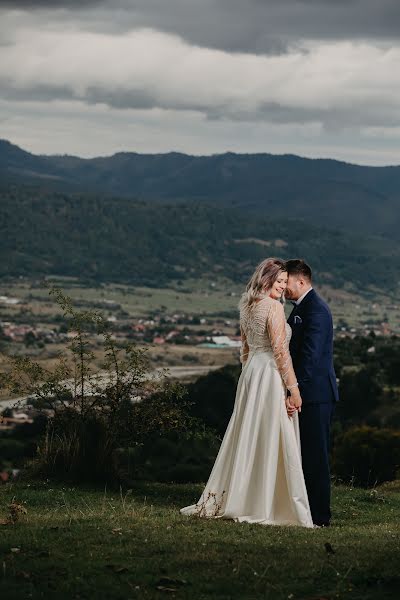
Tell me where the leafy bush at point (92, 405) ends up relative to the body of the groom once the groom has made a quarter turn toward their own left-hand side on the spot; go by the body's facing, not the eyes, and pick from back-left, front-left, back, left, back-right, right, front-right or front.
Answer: back-right

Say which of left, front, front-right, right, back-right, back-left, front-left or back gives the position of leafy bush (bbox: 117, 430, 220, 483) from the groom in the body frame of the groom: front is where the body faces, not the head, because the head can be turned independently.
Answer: right

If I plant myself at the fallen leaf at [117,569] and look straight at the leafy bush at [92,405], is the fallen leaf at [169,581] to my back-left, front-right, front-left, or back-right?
back-right

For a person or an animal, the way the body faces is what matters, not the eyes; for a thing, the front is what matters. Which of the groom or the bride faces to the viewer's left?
the groom

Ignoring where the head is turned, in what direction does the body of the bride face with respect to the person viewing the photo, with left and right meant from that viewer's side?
facing away from the viewer and to the right of the viewer

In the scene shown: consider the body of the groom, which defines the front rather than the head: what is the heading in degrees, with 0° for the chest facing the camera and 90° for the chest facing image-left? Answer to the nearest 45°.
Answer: approximately 90°

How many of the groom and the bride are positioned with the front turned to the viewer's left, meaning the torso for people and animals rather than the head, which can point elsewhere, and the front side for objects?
1

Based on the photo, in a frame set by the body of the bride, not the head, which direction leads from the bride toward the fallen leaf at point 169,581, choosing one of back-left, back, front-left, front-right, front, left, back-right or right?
back-right

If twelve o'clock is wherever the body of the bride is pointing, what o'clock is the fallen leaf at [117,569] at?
The fallen leaf is roughly at 5 o'clock from the bride.

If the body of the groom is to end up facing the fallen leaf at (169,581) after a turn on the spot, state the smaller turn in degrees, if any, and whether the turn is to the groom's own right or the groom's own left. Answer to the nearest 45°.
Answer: approximately 90° to the groom's own left
